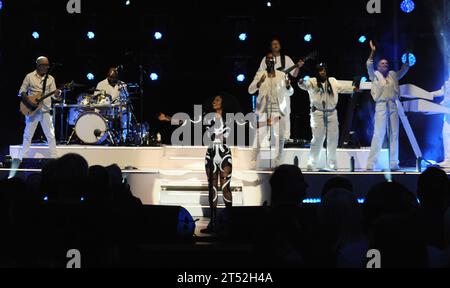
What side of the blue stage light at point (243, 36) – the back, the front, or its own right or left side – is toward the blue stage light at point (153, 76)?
right

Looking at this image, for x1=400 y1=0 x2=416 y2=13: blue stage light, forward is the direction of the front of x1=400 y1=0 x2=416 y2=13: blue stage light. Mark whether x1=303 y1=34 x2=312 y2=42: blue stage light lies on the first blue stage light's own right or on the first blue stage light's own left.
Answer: on the first blue stage light's own right

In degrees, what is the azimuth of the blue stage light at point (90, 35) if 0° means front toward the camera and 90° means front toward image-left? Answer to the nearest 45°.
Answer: approximately 0°

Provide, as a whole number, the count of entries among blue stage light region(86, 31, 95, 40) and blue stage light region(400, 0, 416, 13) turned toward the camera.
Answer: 2

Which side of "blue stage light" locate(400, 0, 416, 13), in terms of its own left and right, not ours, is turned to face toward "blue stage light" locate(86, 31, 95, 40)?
right
